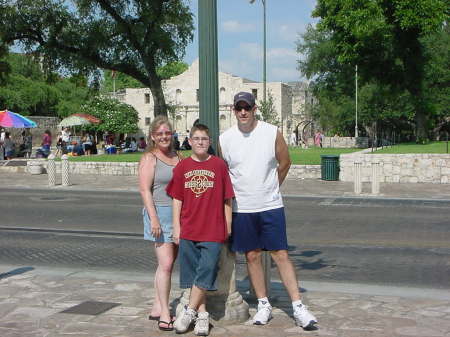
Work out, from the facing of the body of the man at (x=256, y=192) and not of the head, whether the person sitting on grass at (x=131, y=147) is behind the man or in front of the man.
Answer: behind

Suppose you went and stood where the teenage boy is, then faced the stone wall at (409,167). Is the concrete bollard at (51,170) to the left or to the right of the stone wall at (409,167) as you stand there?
left

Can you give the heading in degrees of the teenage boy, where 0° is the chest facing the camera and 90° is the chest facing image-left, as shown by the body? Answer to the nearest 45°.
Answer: approximately 0°

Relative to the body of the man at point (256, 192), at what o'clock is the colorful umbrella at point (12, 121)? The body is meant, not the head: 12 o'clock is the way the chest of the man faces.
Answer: The colorful umbrella is roughly at 5 o'clock from the man.
